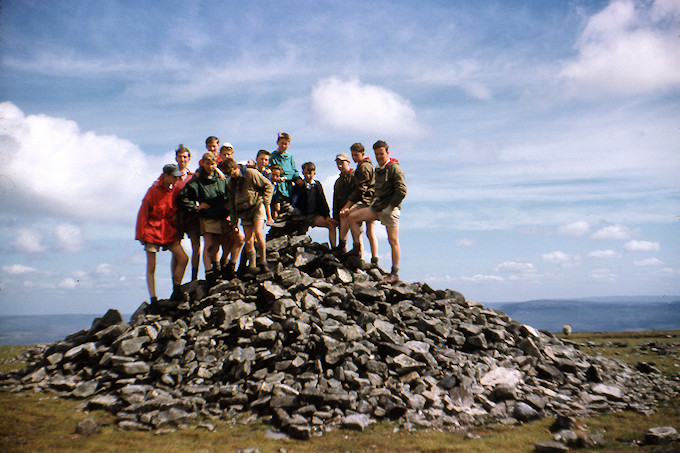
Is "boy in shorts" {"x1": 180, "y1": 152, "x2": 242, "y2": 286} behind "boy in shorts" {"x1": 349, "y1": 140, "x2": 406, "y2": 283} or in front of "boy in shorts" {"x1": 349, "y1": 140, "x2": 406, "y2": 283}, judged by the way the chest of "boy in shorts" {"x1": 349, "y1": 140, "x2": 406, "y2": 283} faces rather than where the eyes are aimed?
in front

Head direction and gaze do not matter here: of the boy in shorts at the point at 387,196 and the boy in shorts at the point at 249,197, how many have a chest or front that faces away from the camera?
0

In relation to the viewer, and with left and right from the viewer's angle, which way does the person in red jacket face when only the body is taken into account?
facing the viewer and to the right of the viewer

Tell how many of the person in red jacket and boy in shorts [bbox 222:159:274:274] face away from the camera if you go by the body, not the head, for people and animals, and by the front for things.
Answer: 0

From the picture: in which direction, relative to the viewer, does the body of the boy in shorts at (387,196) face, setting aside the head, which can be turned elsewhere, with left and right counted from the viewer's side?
facing the viewer and to the left of the viewer

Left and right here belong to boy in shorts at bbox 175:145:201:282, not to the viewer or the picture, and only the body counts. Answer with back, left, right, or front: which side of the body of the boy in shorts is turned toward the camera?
front

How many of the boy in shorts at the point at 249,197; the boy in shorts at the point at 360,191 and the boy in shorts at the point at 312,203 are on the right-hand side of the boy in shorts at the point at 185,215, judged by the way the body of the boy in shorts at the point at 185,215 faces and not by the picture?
0

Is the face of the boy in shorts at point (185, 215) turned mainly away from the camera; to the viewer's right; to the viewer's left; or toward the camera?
toward the camera

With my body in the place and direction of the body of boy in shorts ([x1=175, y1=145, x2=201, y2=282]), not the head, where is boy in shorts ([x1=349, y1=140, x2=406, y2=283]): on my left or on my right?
on my left

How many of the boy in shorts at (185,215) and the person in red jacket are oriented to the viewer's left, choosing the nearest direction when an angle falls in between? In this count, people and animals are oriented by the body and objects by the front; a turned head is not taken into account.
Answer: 0

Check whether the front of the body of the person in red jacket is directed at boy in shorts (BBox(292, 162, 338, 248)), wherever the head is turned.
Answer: no

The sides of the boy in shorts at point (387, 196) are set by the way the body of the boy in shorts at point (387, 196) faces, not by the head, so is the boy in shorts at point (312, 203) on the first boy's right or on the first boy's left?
on the first boy's right
